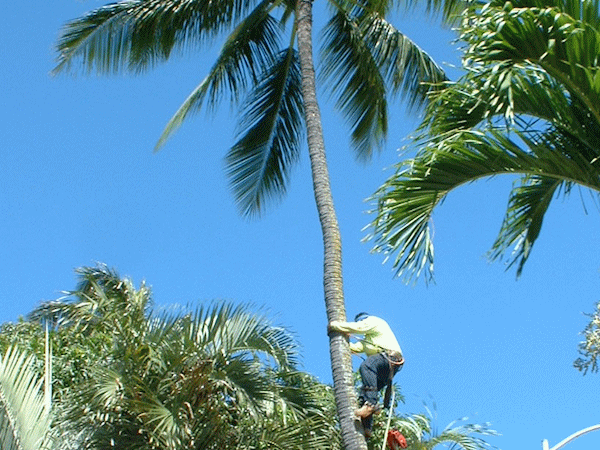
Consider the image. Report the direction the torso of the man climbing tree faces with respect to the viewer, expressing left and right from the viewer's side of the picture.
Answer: facing to the left of the viewer

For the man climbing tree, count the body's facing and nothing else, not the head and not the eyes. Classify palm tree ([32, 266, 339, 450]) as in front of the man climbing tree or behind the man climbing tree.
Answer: in front
